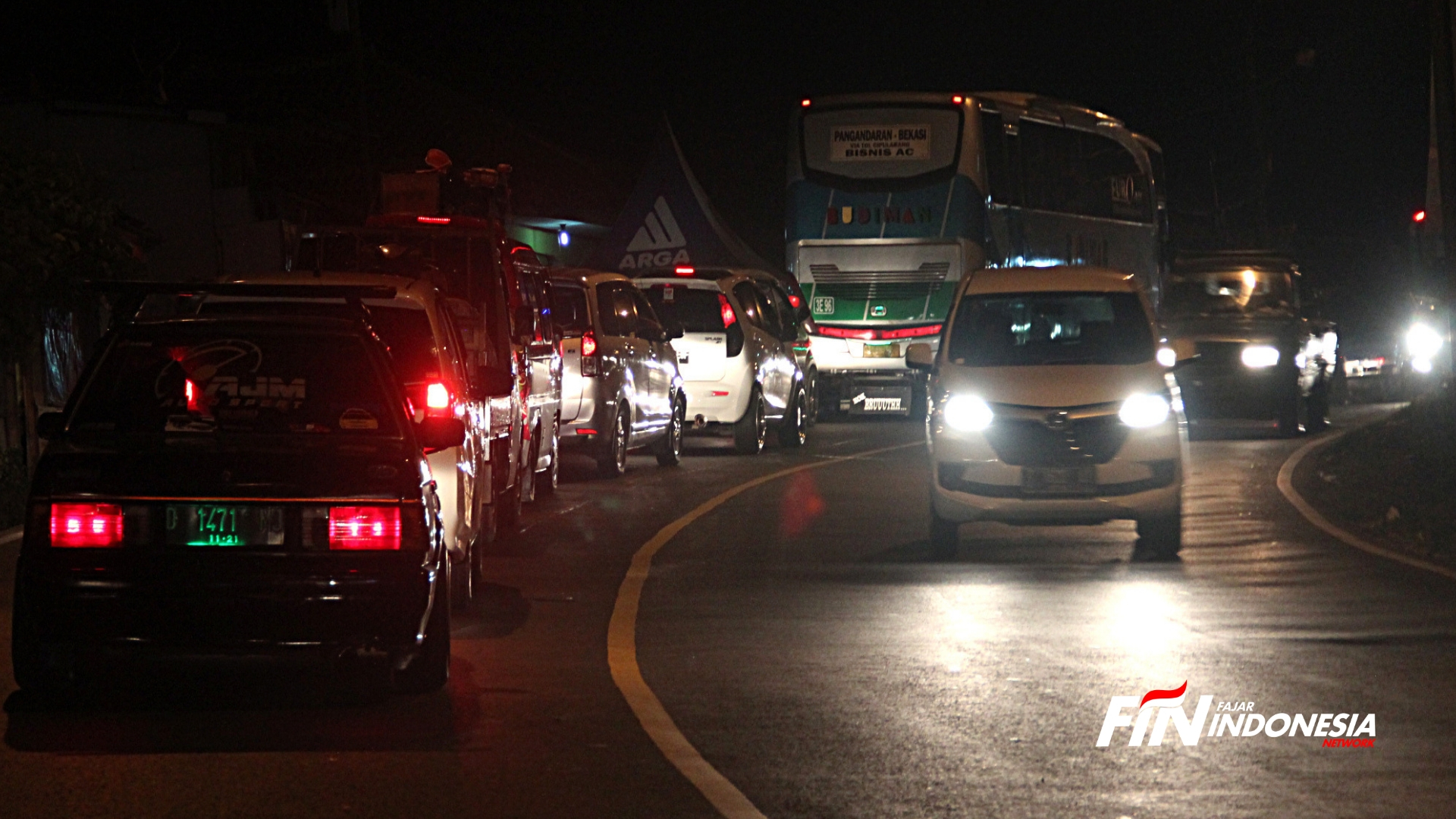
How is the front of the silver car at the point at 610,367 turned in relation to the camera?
facing away from the viewer and to the right of the viewer

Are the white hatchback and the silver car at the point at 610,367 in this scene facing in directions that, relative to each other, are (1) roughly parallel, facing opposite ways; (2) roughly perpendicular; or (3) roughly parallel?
roughly parallel

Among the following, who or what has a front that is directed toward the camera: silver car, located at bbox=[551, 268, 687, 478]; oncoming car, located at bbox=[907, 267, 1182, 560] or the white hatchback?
the oncoming car

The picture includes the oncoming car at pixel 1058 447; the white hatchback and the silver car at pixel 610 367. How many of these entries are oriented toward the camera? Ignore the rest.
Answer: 1

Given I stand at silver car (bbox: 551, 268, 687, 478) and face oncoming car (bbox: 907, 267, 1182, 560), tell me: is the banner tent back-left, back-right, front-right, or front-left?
back-left

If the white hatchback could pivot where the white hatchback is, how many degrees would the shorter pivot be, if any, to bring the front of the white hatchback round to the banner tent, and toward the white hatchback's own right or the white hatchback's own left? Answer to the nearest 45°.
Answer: approximately 45° to the white hatchback's own left

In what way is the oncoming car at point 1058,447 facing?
toward the camera

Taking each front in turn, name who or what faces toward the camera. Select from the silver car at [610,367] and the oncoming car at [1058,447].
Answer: the oncoming car

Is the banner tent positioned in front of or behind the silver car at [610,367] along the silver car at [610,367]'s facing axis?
in front

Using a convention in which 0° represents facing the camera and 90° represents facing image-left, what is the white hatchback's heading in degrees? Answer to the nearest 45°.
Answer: approximately 225°
